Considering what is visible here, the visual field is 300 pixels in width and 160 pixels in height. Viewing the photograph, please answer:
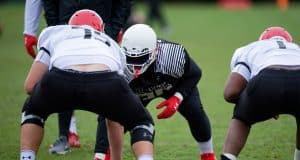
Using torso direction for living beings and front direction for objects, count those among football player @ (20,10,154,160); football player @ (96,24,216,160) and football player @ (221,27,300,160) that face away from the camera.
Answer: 2

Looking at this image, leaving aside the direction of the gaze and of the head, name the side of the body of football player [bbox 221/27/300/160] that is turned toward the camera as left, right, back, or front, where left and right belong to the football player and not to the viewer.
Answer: back

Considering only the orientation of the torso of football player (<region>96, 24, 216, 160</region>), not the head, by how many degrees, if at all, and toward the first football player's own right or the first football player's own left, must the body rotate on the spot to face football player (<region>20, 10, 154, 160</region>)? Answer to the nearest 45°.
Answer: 0° — they already face them

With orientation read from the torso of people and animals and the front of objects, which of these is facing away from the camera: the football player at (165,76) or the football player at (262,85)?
the football player at (262,85)

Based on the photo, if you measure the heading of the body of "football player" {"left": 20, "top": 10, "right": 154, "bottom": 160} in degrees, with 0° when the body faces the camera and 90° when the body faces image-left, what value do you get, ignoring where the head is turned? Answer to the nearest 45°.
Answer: approximately 180°

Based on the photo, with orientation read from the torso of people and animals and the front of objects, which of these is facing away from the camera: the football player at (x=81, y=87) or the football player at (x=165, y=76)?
the football player at (x=81, y=87)

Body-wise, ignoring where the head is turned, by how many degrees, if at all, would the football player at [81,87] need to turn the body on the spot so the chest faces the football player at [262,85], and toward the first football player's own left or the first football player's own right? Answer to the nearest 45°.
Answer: approximately 90° to the first football player's own right
